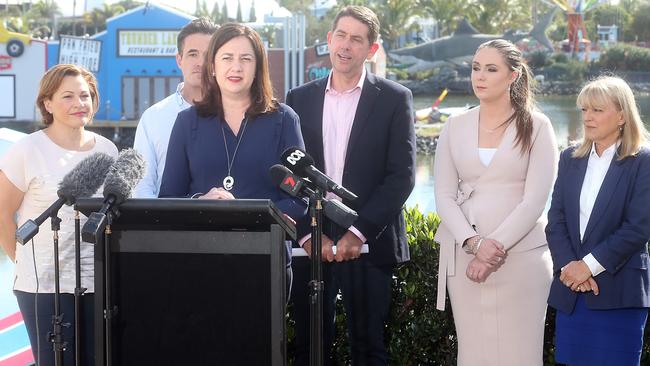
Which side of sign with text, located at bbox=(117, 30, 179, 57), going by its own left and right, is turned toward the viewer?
front

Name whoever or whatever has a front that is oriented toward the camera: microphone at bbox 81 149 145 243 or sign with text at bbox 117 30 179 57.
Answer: the sign with text

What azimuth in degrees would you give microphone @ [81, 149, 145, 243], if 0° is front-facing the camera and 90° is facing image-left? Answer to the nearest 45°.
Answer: approximately 225°

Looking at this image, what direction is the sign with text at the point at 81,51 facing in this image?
toward the camera

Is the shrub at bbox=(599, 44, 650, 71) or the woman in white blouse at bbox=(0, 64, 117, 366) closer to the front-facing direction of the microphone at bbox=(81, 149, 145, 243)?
the shrub

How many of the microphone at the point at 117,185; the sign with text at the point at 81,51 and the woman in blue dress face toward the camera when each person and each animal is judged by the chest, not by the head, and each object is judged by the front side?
2

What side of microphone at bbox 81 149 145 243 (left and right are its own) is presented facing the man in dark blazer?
front

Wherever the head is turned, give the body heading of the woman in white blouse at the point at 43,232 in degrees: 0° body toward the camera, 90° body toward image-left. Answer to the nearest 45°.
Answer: approximately 315°

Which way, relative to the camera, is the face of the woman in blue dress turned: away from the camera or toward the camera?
toward the camera

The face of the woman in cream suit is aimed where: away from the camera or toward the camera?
toward the camera

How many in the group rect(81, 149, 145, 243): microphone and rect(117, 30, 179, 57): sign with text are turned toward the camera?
1

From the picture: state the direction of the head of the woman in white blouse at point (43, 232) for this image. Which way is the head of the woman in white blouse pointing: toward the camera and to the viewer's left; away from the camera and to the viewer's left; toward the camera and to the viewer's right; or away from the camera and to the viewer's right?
toward the camera and to the viewer's right
